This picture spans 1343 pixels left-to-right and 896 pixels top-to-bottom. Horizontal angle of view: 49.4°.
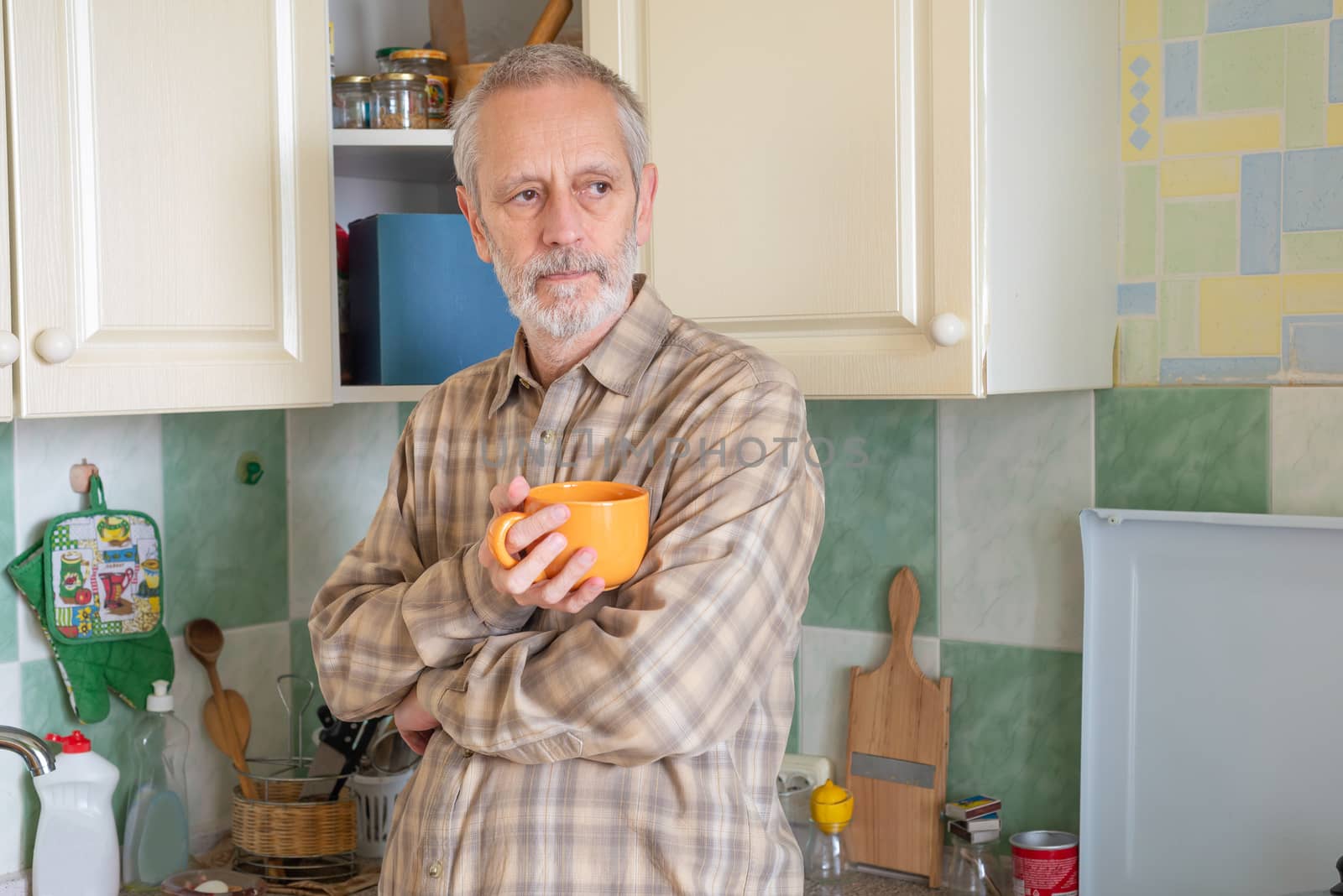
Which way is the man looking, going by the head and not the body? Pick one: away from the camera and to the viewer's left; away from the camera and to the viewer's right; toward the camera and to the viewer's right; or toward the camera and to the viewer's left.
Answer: toward the camera and to the viewer's right

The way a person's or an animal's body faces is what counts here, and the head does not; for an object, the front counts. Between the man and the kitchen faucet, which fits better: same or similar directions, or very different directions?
very different directions

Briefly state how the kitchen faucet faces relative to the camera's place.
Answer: facing to the right of the viewer

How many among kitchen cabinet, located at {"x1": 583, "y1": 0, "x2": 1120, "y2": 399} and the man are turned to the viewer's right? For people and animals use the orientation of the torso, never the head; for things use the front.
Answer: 0

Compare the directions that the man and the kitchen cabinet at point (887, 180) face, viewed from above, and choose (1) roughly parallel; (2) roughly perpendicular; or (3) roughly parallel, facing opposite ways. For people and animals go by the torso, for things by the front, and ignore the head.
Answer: roughly parallel

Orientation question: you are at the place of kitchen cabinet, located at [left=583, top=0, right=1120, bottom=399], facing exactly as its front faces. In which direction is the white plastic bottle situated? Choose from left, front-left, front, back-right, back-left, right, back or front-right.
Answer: front-right

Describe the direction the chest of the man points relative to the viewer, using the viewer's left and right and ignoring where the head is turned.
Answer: facing the viewer and to the left of the viewer

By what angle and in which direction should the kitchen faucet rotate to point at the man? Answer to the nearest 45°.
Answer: approximately 45° to its right

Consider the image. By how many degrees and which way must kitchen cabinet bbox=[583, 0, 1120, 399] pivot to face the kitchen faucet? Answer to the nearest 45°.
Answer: approximately 45° to its right

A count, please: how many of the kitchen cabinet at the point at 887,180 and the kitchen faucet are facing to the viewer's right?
1

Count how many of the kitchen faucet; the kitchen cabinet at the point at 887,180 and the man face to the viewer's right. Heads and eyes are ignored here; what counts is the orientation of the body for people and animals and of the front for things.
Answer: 1
